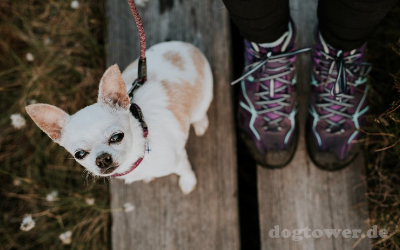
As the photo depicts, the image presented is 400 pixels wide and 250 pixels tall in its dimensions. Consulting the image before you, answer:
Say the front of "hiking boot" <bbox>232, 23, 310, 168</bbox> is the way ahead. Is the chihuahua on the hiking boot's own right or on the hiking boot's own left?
on the hiking boot's own right

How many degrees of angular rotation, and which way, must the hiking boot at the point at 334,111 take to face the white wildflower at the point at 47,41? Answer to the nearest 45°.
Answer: approximately 90° to its right

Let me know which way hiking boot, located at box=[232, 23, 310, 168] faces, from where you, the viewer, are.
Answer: facing the viewer

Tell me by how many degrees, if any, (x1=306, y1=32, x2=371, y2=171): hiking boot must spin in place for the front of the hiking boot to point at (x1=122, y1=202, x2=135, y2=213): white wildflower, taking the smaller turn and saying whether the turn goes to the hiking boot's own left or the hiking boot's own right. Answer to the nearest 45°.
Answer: approximately 90° to the hiking boot's own right

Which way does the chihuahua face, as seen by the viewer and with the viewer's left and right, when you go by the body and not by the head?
facing the viewer and to the left of the viewer

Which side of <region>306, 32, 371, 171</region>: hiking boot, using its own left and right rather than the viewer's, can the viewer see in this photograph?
front

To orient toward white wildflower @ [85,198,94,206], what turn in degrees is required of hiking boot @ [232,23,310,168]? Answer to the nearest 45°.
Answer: approximately 90° to its right

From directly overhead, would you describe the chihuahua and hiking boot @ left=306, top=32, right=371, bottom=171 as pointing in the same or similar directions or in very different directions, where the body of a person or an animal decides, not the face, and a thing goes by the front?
same or similar directions

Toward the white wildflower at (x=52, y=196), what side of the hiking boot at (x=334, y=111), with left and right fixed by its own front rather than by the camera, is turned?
right

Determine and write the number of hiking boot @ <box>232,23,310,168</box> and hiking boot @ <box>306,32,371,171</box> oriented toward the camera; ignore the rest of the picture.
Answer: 2
